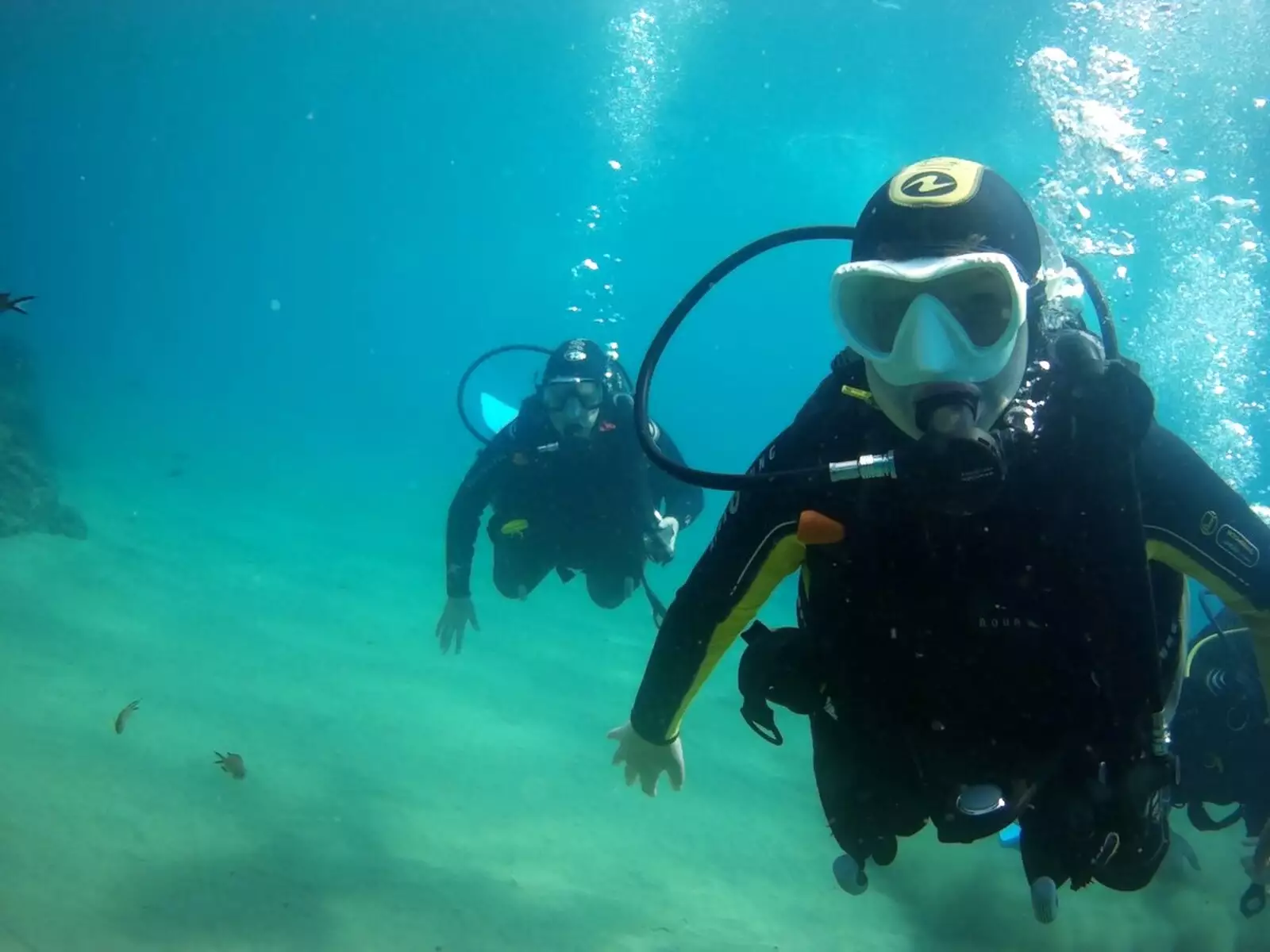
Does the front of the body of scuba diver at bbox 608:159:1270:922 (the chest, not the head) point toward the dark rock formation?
no

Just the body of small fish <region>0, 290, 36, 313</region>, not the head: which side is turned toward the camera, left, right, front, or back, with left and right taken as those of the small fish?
left

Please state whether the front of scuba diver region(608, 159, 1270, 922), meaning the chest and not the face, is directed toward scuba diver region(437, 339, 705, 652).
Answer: no

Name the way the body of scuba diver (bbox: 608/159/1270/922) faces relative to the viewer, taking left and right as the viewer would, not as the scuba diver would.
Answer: facing the viewer

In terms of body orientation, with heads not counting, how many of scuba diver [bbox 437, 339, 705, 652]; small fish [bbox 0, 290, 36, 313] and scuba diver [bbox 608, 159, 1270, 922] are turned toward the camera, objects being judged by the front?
2

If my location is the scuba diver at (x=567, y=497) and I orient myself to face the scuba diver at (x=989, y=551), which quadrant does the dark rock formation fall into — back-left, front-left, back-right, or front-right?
back-right

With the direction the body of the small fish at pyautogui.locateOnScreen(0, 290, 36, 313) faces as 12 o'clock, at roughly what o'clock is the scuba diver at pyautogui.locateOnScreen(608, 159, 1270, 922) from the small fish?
The scuba diver is roughly at 8 o'clock from the small fish.

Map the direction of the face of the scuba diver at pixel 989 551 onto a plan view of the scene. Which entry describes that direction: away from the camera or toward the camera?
toward the camera

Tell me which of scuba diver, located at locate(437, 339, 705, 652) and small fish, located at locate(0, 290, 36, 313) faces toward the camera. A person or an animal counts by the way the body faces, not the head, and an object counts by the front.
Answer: the scuba diver

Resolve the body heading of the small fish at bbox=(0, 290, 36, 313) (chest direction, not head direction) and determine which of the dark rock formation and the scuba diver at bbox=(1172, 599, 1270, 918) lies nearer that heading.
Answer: the dark rock formation

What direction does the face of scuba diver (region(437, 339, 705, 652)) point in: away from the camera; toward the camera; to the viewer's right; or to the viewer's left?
toward the camera

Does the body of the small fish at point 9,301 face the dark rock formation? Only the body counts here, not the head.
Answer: no
